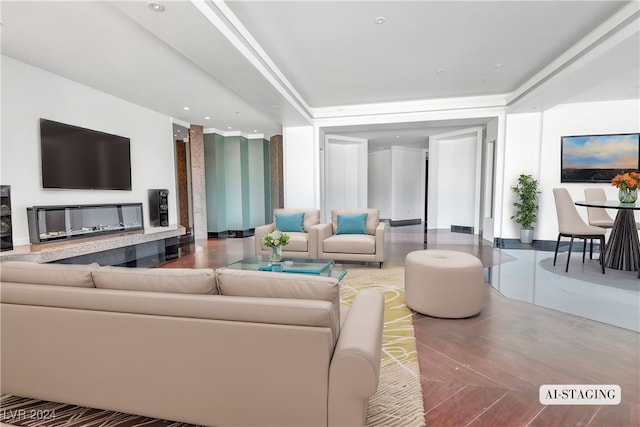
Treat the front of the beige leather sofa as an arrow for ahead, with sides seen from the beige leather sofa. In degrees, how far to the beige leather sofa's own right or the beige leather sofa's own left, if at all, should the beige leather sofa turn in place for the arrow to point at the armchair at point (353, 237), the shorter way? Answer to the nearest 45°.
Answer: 0° — it already faces it

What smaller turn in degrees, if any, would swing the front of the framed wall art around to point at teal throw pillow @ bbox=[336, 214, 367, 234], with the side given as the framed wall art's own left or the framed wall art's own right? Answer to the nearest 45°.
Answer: approximately 45° to the framed wall art's own right

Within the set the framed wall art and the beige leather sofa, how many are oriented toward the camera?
1

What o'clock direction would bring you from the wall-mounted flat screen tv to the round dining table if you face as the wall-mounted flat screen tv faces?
The round dining table is roughly at 12 o'clock from the wall-mounted flat screen tv.

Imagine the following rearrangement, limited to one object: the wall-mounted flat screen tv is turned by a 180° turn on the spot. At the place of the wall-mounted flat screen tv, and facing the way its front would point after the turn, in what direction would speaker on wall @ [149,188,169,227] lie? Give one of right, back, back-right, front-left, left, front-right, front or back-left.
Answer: right

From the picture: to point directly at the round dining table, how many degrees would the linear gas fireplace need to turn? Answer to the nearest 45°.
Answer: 0° — it already faces it

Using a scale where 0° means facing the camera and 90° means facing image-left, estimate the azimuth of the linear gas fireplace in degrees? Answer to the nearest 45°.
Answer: approximately 315°

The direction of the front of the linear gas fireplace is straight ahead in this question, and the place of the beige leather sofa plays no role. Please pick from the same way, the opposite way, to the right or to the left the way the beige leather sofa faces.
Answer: to the left

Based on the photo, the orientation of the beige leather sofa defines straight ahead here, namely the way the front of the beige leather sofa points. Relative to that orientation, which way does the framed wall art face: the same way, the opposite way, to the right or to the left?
the opposite way

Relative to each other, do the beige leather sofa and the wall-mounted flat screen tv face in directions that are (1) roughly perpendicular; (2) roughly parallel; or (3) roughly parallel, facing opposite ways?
roughly perpendicular

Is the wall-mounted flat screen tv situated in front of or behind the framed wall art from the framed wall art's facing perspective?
in front

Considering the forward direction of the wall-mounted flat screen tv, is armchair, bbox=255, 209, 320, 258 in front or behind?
in front

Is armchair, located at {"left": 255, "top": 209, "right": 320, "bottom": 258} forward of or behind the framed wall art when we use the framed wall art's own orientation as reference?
forward
